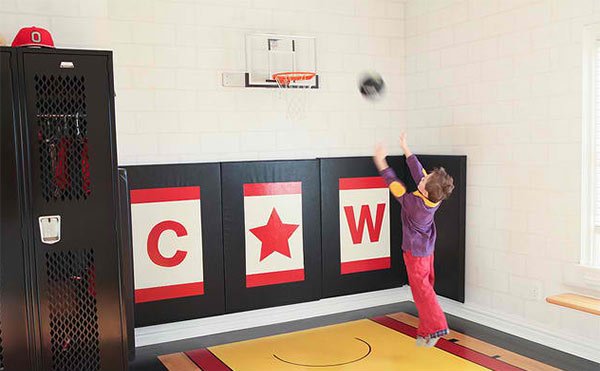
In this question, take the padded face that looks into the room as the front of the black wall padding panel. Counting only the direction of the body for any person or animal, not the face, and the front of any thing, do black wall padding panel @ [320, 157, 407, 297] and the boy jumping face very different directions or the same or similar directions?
very different directions

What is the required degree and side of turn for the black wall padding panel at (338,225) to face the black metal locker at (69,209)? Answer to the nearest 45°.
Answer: approximately 90° to its right

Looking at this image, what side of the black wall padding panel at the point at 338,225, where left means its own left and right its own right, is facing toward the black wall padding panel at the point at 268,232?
right

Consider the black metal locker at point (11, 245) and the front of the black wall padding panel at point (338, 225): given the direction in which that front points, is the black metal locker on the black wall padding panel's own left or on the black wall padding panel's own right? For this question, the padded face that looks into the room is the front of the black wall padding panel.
on the black wall padding panel's own right

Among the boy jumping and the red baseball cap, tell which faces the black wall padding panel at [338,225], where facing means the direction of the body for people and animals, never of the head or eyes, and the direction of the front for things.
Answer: the boy jumping

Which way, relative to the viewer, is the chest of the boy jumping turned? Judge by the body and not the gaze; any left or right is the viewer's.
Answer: facing away from the viewer and to the left of the viewer

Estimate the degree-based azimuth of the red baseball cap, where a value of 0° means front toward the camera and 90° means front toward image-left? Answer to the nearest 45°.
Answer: approximately 0°

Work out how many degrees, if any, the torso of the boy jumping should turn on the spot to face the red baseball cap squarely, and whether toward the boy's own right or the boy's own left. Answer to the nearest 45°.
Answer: approximately 90° to the boy's own left

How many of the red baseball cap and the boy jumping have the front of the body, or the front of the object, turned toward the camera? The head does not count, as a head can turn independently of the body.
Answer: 1

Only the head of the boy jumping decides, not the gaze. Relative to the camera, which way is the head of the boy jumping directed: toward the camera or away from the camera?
away from the camera

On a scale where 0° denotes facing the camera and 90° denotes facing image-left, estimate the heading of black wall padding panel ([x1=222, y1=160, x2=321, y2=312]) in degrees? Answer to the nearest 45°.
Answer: approximately 315°
